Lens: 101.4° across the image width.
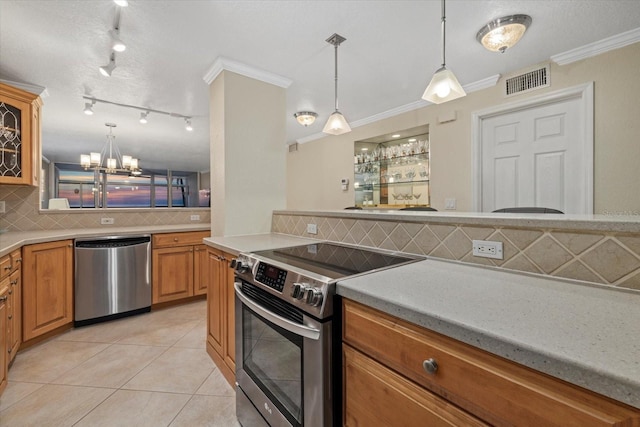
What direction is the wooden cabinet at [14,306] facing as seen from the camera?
to the viewer's right

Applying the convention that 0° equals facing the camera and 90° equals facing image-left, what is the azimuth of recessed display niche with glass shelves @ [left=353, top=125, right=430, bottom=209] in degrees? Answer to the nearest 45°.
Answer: approximately 45°

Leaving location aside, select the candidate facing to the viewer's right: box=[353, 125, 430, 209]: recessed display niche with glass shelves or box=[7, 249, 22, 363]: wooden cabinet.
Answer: the wooden cabinet

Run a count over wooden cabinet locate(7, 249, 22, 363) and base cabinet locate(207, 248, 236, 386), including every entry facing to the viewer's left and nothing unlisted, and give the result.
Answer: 1

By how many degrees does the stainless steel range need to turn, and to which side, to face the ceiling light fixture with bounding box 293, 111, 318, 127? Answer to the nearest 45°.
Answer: approximately 135° to its right

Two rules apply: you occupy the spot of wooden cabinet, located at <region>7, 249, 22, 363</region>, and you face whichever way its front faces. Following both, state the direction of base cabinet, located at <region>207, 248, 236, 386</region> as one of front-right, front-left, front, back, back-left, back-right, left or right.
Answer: front-right

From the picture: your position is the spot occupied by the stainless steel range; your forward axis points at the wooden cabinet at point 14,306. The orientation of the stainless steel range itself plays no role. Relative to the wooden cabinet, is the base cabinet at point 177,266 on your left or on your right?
right

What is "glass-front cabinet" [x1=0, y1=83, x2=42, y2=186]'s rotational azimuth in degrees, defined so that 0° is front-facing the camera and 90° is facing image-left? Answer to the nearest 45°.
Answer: approximately 315°

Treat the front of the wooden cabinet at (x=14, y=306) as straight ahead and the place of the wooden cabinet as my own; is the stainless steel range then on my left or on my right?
on my right

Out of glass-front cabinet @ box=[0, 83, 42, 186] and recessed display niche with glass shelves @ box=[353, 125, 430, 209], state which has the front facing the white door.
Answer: glass-front cabinet @ box=[0, 83, 42, 186]

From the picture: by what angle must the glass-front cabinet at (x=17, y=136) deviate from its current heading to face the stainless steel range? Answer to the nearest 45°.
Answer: approximately 45° to its right

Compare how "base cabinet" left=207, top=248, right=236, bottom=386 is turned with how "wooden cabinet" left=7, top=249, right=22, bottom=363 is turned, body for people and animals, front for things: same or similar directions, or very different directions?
very different directions

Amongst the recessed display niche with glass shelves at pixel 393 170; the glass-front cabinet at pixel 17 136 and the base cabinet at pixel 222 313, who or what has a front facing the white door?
the glass-front cabinet at pixel 17 136

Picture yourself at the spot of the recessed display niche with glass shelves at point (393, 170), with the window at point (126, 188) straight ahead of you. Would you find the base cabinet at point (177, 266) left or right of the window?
left

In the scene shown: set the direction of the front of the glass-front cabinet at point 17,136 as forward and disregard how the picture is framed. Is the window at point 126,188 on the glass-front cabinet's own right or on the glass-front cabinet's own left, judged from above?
on the glass-front cabinet's own left
